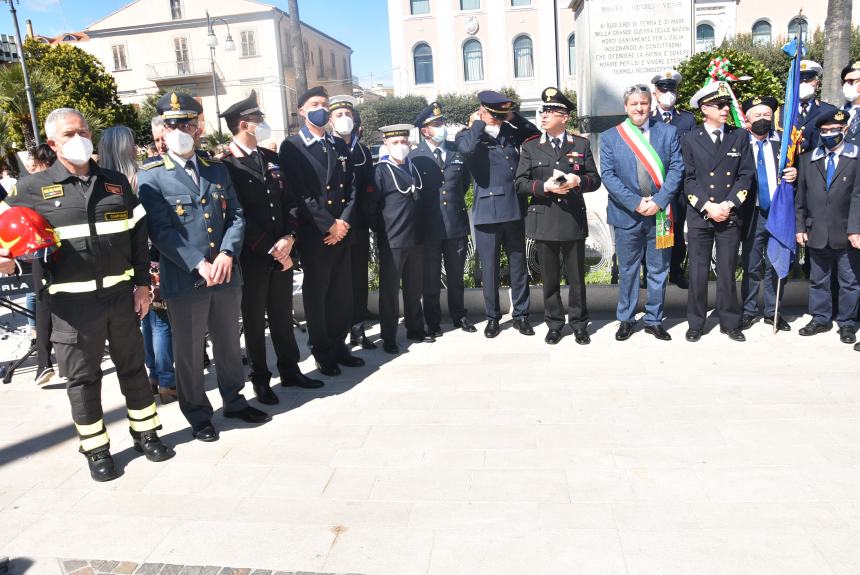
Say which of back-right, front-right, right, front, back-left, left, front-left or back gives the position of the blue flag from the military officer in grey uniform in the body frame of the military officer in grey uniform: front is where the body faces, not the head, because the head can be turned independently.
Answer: front-left

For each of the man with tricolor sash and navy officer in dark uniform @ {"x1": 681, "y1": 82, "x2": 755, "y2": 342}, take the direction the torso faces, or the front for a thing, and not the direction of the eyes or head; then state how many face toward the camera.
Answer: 2

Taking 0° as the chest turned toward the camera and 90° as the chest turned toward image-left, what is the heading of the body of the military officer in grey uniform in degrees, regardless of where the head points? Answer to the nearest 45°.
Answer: approximately 315°

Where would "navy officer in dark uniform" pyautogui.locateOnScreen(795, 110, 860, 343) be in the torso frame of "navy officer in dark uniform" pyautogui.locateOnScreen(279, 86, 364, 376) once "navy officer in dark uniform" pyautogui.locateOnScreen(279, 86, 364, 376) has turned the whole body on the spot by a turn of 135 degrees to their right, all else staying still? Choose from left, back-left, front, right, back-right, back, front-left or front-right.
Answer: back

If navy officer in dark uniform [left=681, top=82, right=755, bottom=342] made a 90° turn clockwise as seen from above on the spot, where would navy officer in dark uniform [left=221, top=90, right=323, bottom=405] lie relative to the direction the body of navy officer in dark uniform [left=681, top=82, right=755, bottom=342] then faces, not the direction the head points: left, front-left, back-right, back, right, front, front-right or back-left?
front-left

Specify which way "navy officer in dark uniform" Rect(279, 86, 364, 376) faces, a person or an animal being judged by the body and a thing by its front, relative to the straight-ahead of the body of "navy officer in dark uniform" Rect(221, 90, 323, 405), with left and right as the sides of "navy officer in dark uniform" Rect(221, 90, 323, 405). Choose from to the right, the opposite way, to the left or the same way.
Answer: the same way

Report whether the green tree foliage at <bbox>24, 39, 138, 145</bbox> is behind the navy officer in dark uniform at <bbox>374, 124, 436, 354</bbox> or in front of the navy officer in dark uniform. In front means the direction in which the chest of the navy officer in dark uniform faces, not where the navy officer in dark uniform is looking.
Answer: behind

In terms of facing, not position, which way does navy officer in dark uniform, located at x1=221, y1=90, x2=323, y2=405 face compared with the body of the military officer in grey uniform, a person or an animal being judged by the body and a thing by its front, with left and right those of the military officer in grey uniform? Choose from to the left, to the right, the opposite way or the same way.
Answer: the same way

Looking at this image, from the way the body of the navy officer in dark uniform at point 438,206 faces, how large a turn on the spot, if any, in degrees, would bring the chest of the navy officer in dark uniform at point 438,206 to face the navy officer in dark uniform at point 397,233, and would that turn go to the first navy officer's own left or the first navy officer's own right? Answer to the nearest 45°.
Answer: approximately 90° to the first navy officer's own right

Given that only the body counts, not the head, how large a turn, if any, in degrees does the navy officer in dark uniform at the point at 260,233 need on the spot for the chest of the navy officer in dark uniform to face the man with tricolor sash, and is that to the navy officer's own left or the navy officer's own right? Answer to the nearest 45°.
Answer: approximately 45° to the navy officer's own left

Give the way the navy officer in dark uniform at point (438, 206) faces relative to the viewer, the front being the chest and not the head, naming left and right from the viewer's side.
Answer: facing the viewer and to the right of the viewer

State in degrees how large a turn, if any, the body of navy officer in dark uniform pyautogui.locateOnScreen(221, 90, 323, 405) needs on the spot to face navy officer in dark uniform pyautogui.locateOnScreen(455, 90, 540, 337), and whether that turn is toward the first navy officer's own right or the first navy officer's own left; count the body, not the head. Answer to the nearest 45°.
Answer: approximately 90° to the first navy officer's own left

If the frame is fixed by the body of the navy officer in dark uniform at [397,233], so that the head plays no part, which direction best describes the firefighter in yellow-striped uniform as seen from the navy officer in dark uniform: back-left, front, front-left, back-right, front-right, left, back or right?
right

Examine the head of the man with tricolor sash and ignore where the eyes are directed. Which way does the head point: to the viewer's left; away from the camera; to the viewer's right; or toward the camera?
toward the camera

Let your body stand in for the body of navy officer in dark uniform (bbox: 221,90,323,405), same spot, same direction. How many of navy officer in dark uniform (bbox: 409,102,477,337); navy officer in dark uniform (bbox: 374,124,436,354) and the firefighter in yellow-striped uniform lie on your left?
2

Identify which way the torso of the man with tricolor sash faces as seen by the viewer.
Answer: toward the camera
